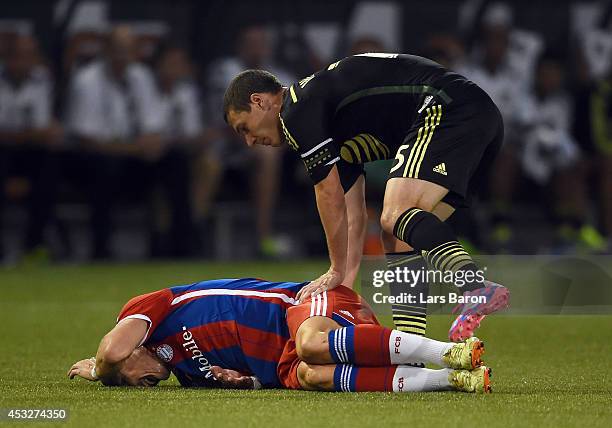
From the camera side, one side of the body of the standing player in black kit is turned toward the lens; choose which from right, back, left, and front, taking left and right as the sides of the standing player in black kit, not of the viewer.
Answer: left
